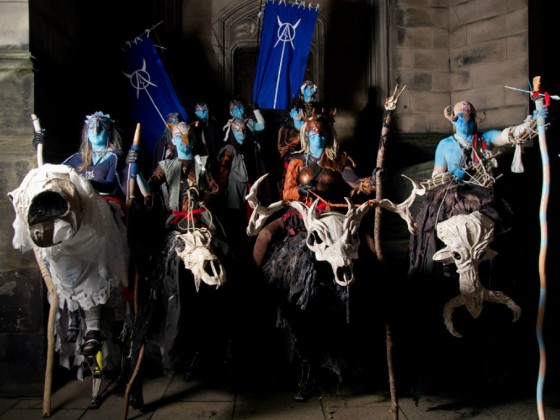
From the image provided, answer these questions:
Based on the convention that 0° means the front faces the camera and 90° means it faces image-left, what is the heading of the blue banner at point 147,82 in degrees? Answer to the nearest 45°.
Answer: approximately 0°

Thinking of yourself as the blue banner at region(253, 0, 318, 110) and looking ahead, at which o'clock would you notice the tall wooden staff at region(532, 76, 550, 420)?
The tall wooden staff is roughly at 11 o'clock from the blue banner.

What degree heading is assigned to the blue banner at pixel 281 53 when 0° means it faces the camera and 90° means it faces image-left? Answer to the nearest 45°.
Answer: approximately 0°

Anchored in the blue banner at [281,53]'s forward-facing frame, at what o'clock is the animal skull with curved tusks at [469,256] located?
The animal skull with curved tusks is roughly at 11 o'clock from the blue banner.

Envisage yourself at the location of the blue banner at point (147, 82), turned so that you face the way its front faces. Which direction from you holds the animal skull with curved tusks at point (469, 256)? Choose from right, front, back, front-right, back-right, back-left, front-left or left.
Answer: front-left

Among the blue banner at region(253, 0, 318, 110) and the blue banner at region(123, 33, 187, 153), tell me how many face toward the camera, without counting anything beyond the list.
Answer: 2

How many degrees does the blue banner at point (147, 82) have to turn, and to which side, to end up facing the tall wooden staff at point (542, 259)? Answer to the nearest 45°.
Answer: approximately 45° to its left

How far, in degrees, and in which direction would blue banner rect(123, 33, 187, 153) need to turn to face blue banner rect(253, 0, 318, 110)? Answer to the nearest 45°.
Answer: approximately 90° to its left
